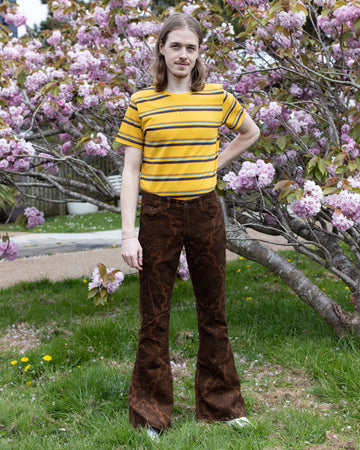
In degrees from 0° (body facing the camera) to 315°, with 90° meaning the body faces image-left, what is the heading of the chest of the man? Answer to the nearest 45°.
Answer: approximately 0°

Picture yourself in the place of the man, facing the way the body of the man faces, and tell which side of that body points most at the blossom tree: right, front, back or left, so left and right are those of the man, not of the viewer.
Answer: back
